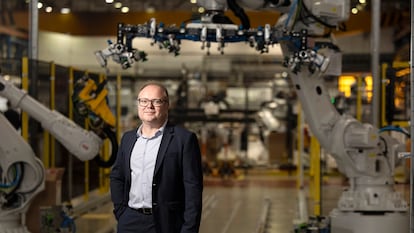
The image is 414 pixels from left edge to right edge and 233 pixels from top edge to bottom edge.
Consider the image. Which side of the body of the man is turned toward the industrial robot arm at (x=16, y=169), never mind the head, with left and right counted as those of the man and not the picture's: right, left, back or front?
right

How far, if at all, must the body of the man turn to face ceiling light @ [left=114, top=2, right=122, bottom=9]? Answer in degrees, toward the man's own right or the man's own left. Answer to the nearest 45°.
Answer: approximately 135° to the man's own right

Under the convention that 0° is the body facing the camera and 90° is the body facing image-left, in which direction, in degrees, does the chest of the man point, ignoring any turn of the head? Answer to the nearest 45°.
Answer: approximately 45°

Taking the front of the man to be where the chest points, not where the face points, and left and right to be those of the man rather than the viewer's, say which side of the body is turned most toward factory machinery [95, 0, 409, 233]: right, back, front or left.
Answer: back
